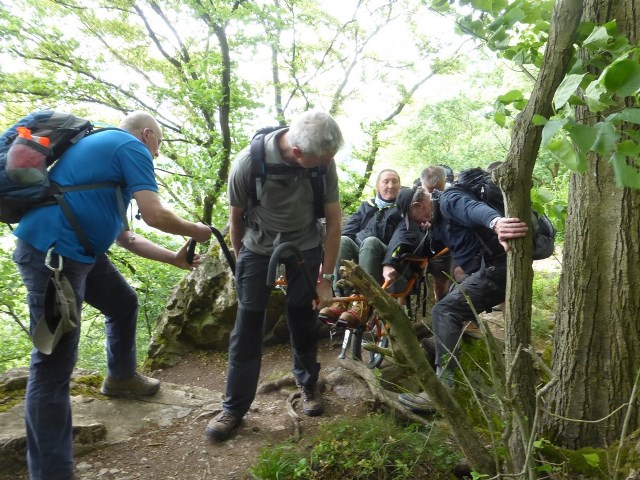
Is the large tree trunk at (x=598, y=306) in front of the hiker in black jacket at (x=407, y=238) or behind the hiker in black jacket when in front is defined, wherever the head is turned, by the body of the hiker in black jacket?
in front

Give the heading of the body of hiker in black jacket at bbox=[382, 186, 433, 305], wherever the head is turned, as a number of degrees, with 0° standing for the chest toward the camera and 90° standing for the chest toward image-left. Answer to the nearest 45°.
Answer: approximately 315°

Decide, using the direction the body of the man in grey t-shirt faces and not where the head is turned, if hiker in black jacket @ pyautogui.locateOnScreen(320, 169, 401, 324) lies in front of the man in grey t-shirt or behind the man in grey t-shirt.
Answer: behind

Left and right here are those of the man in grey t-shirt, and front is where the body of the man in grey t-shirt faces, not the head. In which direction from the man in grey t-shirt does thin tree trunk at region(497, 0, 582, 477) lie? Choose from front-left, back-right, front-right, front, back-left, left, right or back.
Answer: front-left

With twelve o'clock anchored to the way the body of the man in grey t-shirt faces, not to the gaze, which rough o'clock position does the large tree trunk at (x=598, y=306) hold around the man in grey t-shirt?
The large tree trunk is roughly at 10 o'clock from the man in grey t-shirt.
